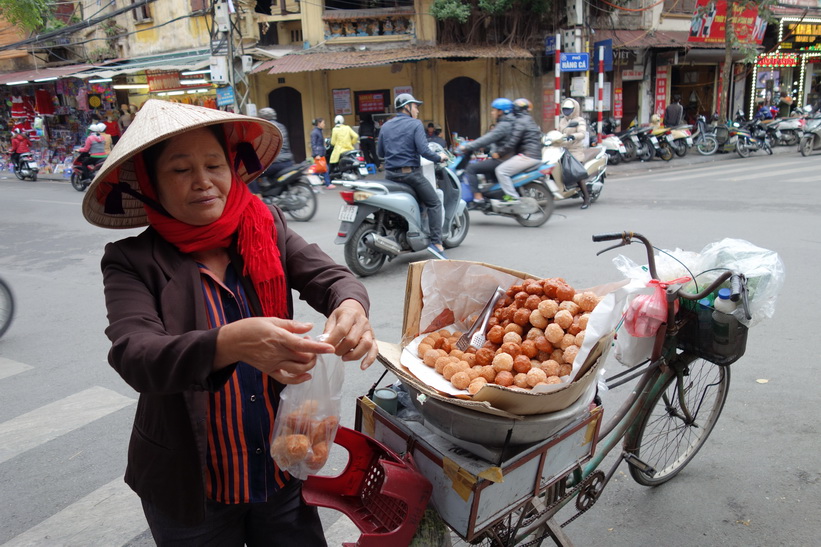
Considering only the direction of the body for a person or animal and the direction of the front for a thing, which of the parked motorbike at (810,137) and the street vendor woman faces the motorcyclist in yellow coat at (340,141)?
the parked motorbike

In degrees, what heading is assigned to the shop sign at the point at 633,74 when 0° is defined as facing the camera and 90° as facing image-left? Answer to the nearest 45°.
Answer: approximately 0°

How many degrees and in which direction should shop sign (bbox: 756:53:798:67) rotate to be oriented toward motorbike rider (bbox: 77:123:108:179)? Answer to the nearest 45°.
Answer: approximately 45° to its right

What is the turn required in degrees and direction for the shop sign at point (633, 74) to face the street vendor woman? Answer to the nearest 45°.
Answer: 0° — it already faces them

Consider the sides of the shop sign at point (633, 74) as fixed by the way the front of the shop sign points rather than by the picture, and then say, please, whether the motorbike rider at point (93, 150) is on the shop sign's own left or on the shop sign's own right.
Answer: on the shop sign's own right

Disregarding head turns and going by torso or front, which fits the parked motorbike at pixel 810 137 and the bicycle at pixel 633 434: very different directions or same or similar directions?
very different directions

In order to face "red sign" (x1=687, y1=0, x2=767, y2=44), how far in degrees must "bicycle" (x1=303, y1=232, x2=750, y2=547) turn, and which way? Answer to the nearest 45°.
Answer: approximately 45° to its left

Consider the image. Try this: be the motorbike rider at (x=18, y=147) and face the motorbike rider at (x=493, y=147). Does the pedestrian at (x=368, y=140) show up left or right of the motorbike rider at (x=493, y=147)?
left
